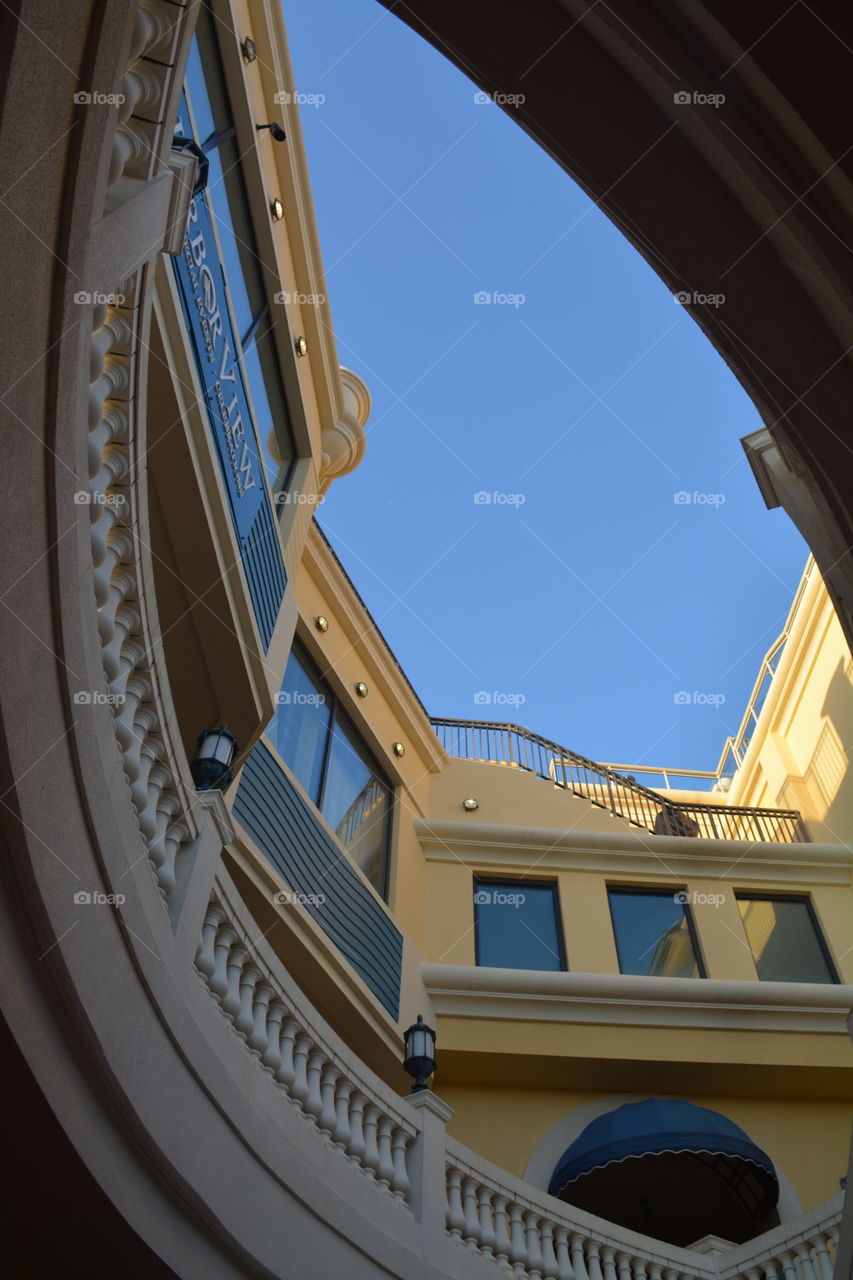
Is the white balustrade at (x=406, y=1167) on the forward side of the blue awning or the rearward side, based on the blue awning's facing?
on the forward side

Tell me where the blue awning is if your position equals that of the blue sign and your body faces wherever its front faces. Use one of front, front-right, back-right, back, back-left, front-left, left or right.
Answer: front-left

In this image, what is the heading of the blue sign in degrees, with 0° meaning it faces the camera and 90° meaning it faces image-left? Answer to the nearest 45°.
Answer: approximately 270°

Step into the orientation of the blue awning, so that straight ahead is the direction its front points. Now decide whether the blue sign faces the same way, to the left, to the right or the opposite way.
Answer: to the left

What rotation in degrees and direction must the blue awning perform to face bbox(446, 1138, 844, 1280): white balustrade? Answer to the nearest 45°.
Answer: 0° — it already faces it

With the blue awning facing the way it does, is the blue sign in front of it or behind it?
in front

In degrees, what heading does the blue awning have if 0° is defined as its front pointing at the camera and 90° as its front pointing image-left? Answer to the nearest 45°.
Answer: approximately 0°

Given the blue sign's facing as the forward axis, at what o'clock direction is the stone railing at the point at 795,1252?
The stone railing is roughly at 11 o'clock from the blue sign.
